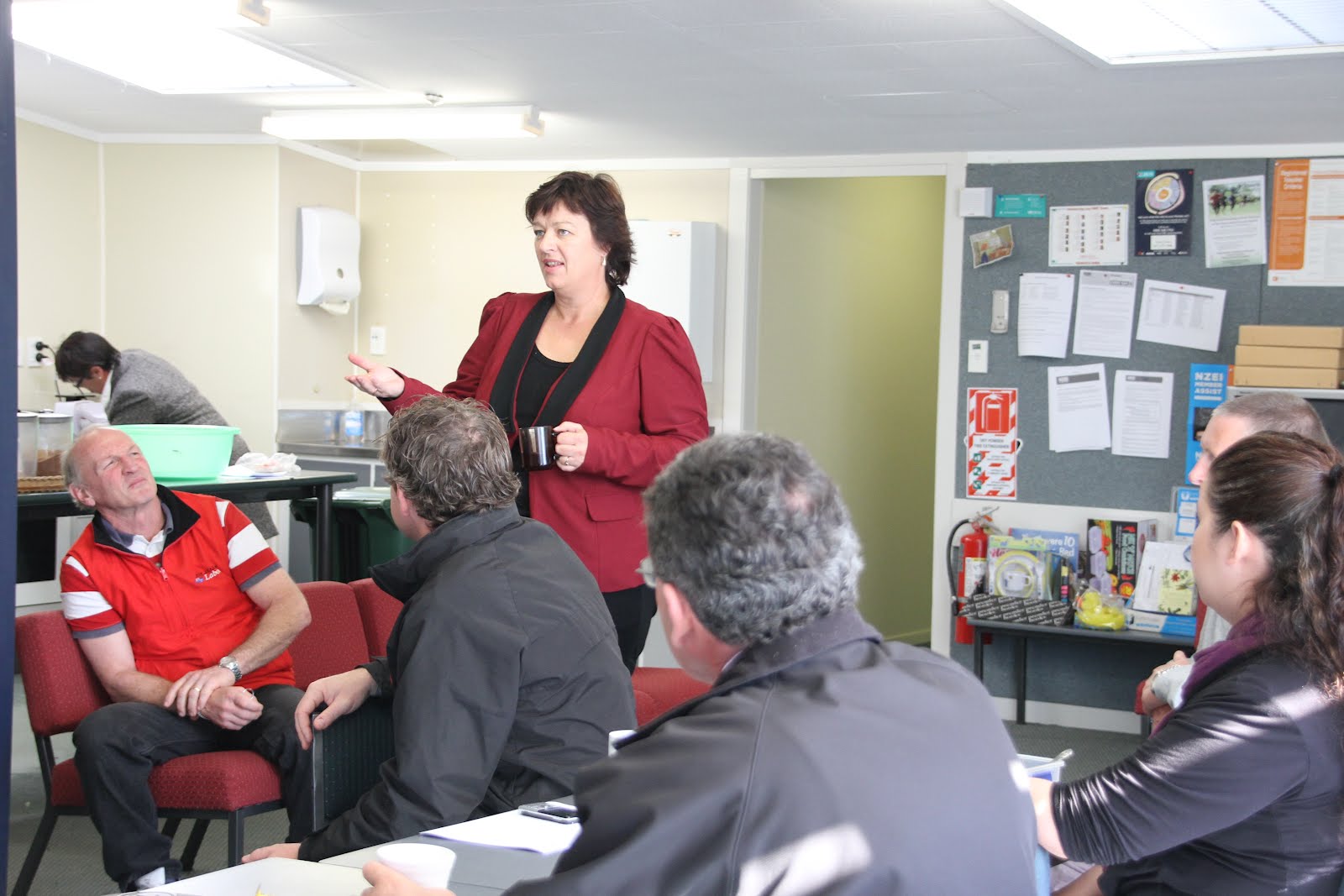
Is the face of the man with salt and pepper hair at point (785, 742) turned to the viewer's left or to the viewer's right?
to the viewer's left

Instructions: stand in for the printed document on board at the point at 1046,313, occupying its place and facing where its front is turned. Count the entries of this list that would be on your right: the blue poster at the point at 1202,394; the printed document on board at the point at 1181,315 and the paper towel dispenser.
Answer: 1

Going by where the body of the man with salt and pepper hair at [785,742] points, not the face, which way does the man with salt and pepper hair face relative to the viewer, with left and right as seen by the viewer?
facing away from the viewer and to the left of the viewer

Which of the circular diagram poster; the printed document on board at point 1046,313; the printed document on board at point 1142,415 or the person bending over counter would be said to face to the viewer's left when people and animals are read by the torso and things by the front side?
the person bending over counter

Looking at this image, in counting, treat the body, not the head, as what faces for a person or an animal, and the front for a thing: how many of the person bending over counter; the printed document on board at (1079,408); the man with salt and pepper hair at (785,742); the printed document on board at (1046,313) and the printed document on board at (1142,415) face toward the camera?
3

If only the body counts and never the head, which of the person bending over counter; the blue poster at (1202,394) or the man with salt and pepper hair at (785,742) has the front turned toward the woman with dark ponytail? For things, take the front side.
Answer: the blue poster

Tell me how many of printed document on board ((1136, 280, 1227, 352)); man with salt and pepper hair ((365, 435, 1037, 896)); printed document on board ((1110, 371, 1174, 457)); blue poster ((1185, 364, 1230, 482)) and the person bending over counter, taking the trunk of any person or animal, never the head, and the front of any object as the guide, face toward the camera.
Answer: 3

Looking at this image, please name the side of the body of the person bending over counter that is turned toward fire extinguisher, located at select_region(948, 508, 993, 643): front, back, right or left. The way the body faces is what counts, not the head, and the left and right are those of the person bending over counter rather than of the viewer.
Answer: back

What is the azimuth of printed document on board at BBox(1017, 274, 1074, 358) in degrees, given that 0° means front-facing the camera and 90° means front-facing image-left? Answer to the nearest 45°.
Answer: approximately 0°

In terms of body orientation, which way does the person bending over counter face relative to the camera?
to the viewer's left

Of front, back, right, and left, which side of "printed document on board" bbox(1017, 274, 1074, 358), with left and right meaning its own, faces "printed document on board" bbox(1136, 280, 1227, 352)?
left

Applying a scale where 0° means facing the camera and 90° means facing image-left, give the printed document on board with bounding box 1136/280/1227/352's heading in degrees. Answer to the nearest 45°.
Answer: approximately 0°
